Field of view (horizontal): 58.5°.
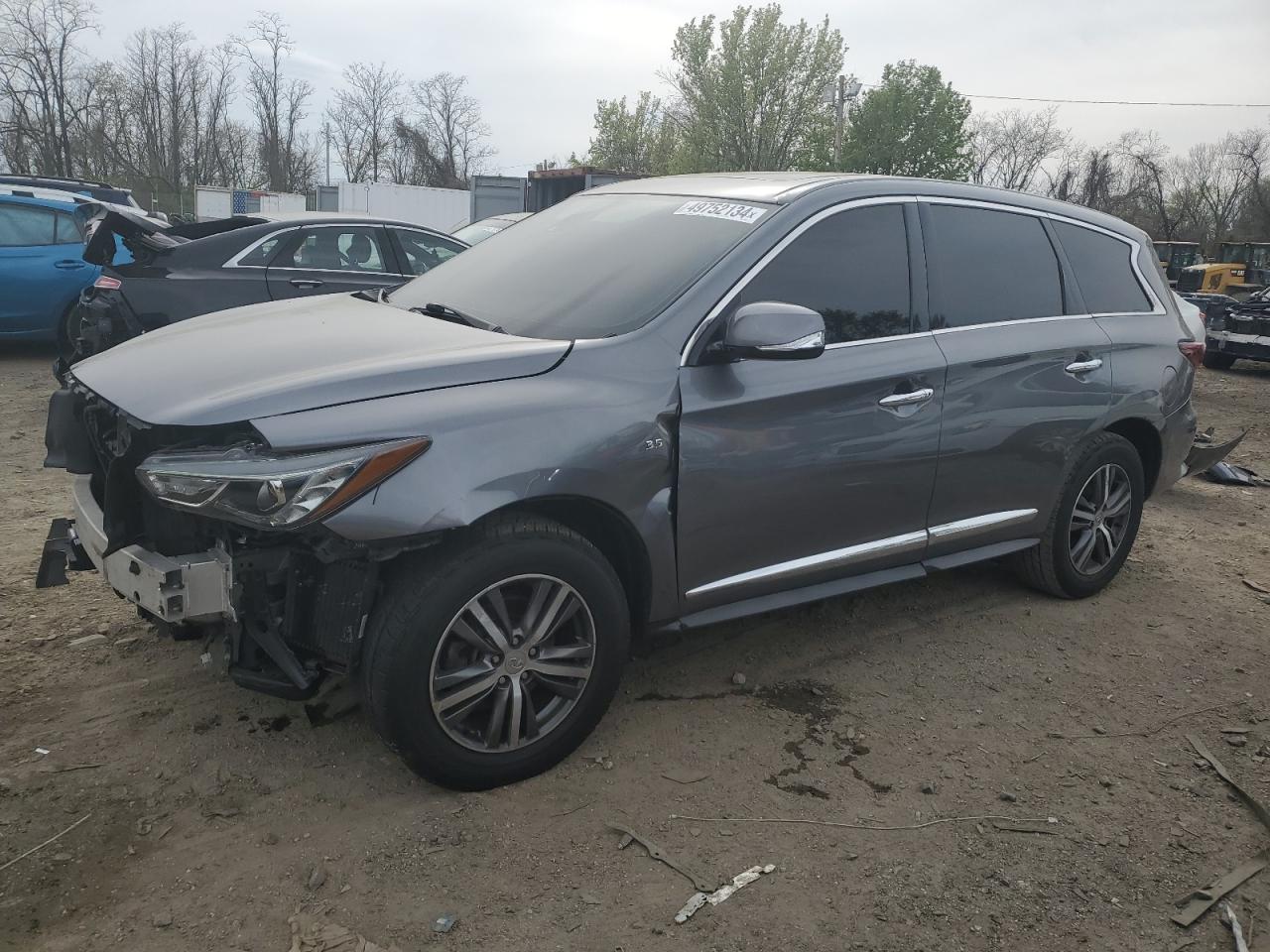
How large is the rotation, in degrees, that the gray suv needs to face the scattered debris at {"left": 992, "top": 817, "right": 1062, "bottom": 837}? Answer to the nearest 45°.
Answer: approximately 135° to its left

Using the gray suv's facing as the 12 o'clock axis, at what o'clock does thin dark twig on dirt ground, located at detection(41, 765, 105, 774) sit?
The thin dark twig on dirt ground is roughly at 1 o'clock from the gray suv.

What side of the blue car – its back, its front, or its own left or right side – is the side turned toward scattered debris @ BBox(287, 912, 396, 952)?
left

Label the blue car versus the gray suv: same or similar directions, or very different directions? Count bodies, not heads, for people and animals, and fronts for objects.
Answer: same or similar directions

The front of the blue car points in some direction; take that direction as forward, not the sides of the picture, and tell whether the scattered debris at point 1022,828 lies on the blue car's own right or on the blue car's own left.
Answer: on the blue car's own left

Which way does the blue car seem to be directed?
to the viewer's left

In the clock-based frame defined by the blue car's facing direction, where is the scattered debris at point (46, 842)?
The scattered debris is roughly at 9 o'clock from the blue car.

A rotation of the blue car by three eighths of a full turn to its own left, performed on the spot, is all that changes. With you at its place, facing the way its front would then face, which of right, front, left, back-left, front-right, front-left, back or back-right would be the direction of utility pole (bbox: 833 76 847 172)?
left

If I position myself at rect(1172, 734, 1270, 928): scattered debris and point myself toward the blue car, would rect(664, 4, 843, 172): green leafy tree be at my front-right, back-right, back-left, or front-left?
front-right

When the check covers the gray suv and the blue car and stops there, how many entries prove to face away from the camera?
0

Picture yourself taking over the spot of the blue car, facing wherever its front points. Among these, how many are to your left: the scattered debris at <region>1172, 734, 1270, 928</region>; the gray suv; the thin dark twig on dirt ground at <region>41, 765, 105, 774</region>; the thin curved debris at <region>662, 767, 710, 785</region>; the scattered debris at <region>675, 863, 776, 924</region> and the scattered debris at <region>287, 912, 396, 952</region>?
6

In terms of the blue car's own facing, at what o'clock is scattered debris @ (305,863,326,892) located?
The scattered debris is roughly at 9 o'clock from the blue car.

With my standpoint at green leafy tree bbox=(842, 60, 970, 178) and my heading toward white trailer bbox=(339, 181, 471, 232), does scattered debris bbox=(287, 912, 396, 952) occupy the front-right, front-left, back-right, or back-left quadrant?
front-left

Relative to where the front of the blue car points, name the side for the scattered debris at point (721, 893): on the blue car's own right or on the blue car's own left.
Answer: on the blue car's own left

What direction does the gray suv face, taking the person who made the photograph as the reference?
facing the viewer and to the left of the viewer

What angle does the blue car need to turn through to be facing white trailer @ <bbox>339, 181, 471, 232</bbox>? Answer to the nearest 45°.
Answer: approximately 135° to its right
